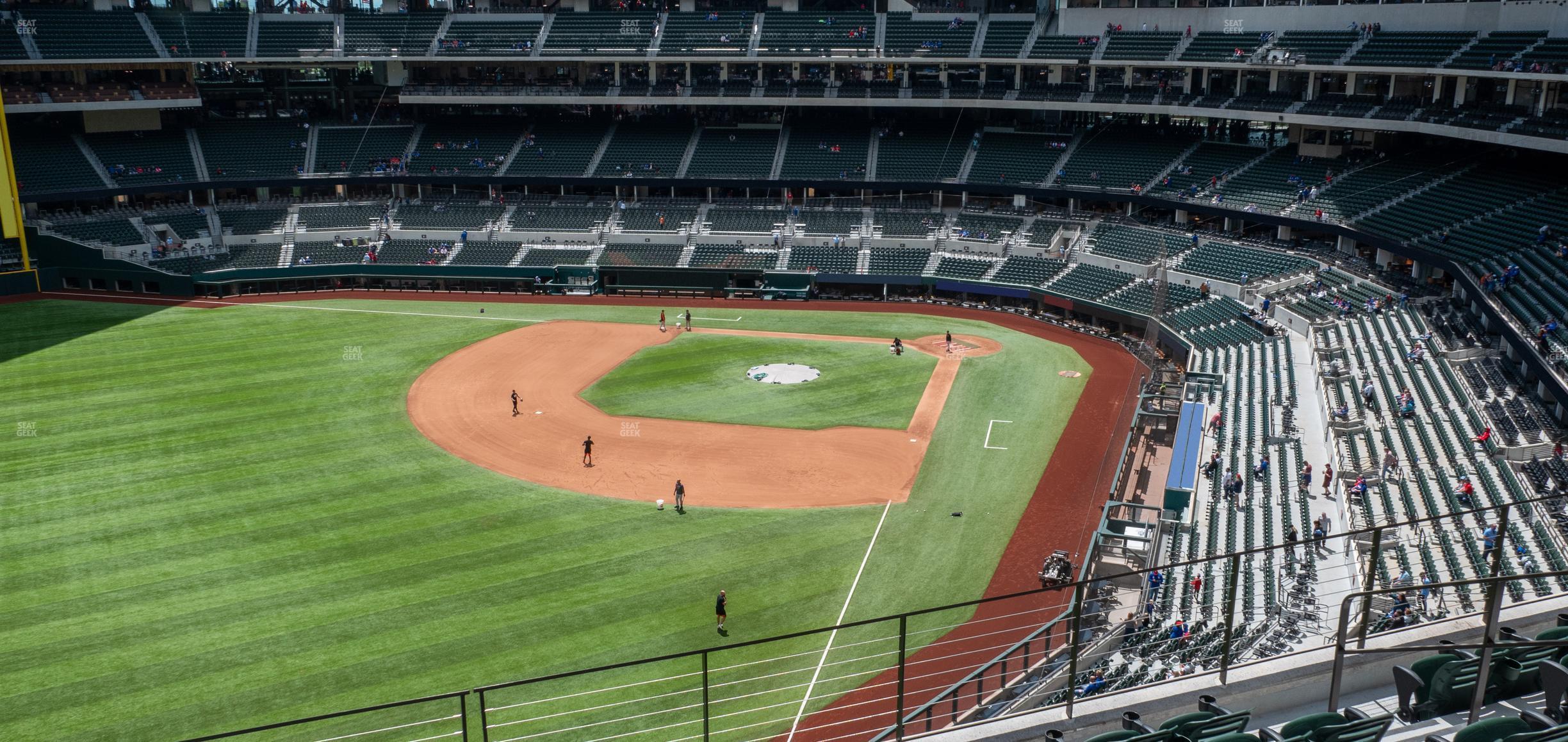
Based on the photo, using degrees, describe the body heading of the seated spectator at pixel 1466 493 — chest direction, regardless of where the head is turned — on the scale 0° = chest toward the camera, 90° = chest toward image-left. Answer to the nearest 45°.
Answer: approximately 90°

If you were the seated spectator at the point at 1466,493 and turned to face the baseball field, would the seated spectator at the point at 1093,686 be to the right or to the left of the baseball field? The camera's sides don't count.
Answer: left

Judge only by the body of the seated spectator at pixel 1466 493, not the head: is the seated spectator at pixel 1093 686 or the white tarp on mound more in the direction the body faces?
the white tarp on mound

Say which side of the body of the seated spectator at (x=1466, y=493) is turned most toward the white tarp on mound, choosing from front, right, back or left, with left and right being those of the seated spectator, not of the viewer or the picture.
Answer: front

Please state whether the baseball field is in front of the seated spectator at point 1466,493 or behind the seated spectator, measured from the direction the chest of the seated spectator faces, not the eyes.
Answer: in front

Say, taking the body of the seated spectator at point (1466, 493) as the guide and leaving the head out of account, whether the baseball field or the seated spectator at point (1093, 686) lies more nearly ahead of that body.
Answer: the baseball field
